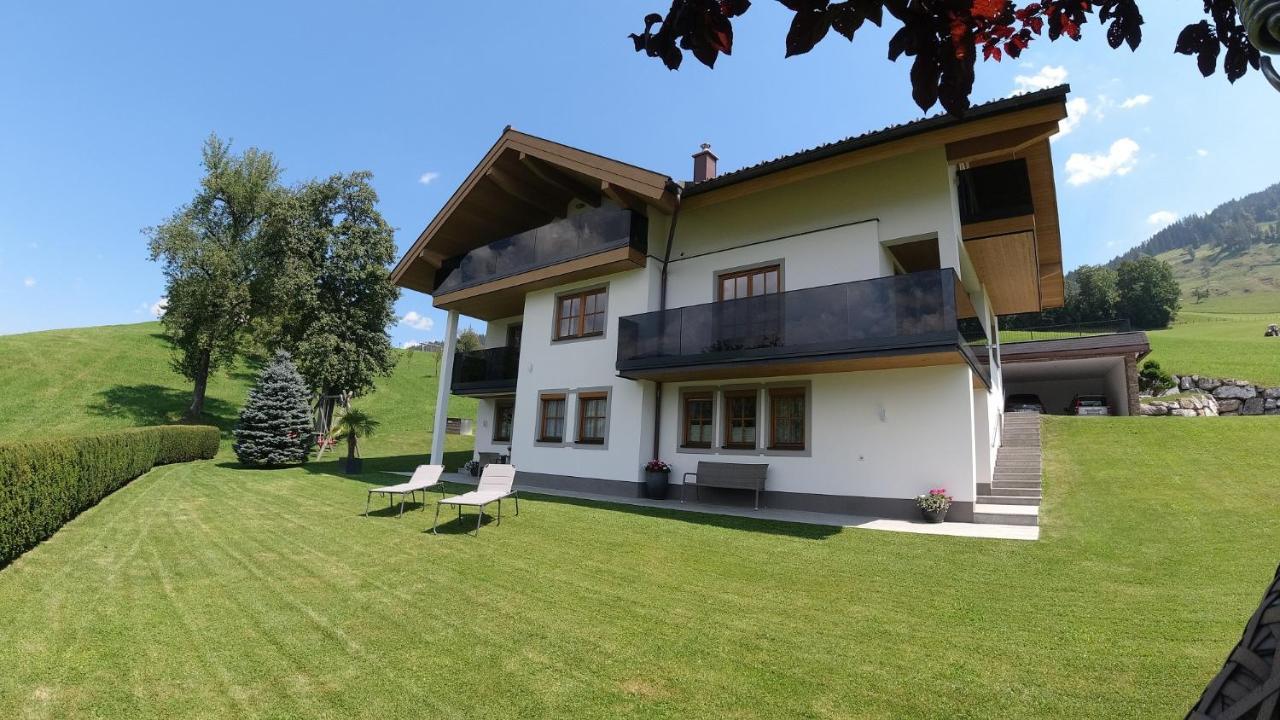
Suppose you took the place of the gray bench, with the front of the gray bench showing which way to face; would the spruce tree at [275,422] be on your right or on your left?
on your right

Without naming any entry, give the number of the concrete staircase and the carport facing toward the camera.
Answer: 2

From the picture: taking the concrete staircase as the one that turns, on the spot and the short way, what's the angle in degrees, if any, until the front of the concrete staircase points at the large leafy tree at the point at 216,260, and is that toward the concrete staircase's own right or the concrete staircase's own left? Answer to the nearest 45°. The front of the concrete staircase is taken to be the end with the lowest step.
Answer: approximately 90° to the concrete staircase's own right

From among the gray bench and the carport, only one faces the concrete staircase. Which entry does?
the carport

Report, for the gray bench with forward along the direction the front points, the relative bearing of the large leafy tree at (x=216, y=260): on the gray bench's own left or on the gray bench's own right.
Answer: on the gray bench's own right

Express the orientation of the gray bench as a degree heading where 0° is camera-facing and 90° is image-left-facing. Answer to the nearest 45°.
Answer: approximately 45°

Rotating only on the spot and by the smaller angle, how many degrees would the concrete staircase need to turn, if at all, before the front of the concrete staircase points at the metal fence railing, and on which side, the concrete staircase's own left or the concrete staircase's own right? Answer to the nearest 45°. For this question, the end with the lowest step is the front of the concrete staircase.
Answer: approximately 180°

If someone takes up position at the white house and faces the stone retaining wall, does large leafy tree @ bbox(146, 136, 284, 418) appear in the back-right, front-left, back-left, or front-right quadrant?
back-left

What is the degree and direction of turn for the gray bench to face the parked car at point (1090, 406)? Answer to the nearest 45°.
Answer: approximately 180°

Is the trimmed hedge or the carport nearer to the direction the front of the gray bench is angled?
the trimmed hedge

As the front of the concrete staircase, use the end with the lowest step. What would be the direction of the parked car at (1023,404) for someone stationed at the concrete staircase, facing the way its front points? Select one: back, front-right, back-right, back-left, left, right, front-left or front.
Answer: back

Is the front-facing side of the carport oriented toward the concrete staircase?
yes

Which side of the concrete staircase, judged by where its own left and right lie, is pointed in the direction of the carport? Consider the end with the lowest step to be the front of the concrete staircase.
back
